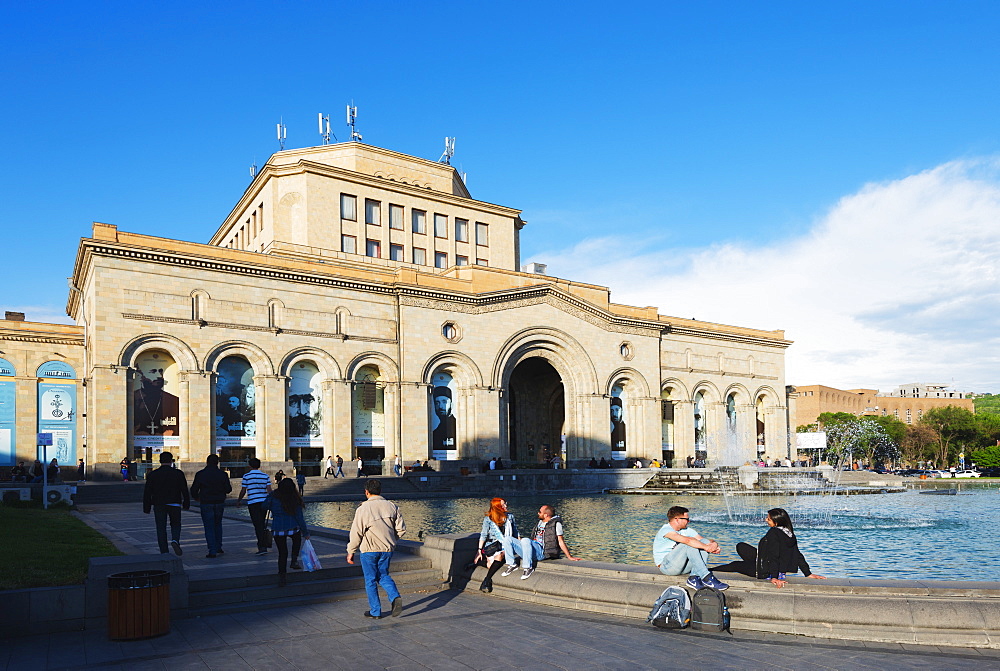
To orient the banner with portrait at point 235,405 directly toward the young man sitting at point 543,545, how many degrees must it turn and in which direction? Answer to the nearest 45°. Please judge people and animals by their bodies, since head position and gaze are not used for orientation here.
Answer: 0° — it already faces them

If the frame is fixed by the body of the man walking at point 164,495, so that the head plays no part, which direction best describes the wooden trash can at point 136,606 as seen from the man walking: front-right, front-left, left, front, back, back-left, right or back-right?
back

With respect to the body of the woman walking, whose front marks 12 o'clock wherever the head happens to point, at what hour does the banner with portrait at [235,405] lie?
The banner with portrait is roughly at 12 o'clock from the woman walking.

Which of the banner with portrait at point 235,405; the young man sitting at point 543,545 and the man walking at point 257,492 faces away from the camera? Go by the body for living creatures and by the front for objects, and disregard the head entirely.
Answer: the man walking

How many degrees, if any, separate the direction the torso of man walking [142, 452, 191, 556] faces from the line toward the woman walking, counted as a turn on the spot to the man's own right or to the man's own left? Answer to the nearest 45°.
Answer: approximately 135° to the man's own right

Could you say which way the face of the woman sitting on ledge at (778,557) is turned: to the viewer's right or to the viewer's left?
to the viewer's left

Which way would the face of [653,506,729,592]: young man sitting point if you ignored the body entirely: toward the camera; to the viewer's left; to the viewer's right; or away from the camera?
to the viewer's right

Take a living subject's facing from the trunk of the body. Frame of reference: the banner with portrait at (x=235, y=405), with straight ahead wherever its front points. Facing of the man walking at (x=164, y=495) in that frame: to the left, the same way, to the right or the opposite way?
the opposite way

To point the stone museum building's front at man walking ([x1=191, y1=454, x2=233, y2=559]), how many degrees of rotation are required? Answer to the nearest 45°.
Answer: approximately 45° to its right

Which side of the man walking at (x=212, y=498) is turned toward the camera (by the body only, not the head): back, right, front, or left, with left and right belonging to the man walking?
back

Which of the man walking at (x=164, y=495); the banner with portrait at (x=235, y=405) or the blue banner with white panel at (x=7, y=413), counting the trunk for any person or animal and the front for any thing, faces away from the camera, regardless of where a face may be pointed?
the man walking

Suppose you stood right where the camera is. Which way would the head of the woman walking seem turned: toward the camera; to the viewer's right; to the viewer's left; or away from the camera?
away from the camera

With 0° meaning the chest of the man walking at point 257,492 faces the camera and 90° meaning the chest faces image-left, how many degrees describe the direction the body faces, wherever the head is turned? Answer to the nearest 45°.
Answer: approximately 180°

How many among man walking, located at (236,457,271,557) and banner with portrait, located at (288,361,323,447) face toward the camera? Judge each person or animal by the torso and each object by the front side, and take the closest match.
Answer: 1

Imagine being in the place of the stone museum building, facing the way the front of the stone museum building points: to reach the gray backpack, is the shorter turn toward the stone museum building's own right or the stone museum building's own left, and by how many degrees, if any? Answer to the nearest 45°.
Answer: approximately 45° to the stone museum building's own right

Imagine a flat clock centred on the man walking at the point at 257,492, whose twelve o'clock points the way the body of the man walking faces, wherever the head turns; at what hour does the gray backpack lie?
The gray backpack is roughly at 5 o'clock from the man walking.
